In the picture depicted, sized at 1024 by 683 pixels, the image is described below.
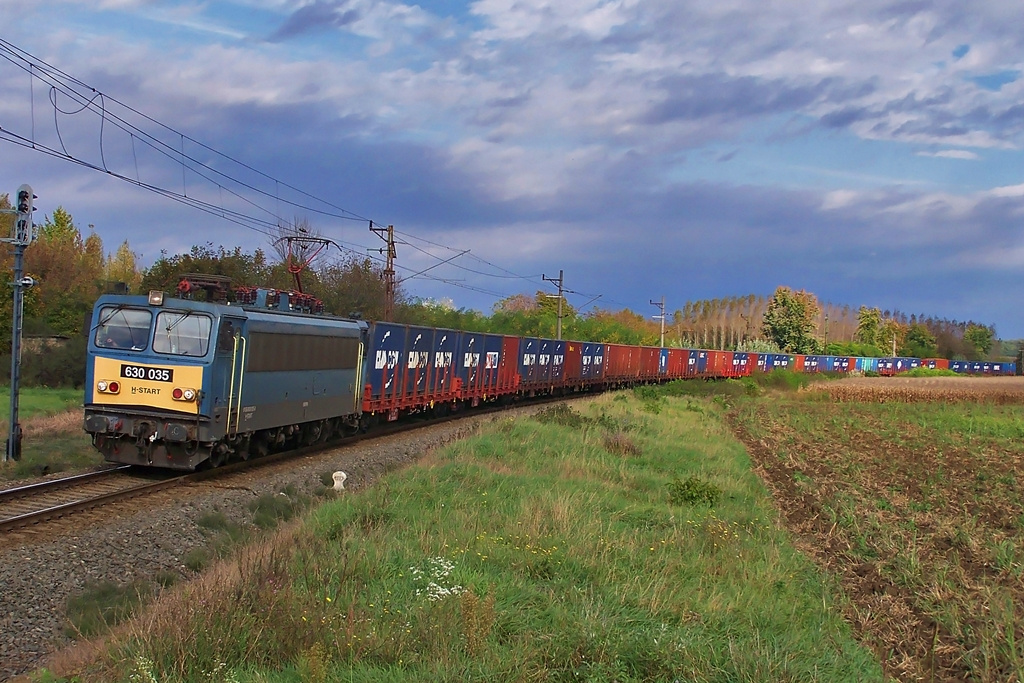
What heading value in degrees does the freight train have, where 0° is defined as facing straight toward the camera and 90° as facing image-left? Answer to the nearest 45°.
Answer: approximately 45°

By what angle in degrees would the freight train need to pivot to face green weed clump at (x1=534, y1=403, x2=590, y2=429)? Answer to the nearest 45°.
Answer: approximately 180°

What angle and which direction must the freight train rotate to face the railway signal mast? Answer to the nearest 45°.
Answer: approximately 45° to its right

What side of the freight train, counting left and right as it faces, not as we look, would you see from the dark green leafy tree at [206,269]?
right

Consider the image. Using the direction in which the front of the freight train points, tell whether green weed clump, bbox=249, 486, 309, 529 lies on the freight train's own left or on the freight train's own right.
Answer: on the freight train's own left

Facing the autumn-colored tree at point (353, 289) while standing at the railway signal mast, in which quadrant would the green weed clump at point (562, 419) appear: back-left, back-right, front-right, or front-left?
front-right

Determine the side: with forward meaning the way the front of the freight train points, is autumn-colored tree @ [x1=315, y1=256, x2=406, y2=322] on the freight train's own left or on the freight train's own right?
on the freight train's own right

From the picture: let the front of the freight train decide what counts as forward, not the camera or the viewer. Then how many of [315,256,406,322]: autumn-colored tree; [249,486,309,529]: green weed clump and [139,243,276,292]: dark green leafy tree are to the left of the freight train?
1
